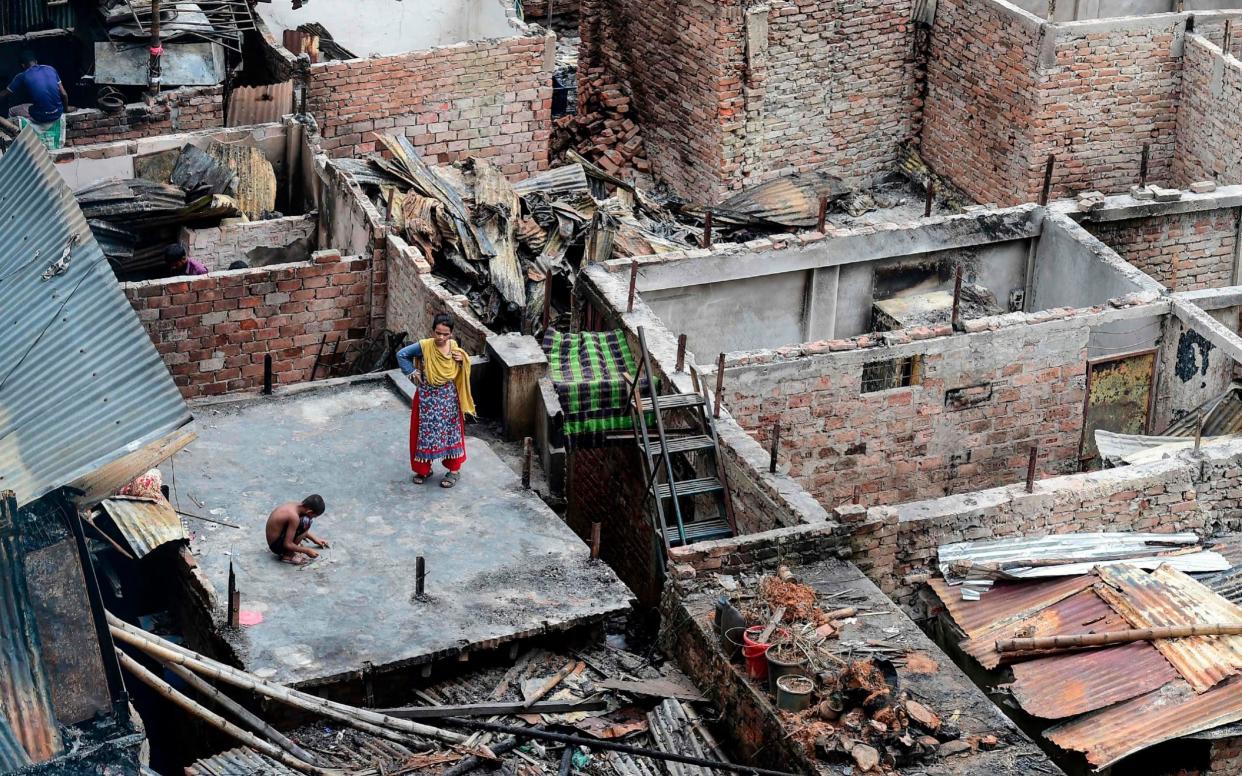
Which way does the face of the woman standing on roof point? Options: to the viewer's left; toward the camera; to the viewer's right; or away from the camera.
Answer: toward the camera

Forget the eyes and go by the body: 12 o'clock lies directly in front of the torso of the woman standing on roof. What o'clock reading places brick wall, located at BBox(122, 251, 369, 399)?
The brick wall is roughly at 5 o'clock from the woman standing on roof.

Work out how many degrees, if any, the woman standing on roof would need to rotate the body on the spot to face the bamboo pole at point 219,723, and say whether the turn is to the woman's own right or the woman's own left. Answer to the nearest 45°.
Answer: approximately 45° to the woman's own right

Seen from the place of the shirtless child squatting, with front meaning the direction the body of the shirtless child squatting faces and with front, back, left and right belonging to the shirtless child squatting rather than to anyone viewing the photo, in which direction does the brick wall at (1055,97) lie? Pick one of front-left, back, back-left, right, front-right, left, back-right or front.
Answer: front-left

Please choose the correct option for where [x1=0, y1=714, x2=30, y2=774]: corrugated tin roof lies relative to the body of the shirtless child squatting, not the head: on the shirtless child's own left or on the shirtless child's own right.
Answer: on the shirtless child's own right

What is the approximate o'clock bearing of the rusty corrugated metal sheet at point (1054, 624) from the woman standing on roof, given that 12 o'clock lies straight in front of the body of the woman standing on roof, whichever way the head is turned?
The rusty corrugated metal sheet is roughly at 10 o'clock from the woman standing on roof.

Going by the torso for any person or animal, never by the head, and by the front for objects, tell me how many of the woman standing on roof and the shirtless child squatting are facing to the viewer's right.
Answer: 1

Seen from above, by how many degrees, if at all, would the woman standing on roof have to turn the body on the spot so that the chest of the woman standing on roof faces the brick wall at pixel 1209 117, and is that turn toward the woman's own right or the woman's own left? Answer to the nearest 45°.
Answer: approximately 135° to the woman's own left

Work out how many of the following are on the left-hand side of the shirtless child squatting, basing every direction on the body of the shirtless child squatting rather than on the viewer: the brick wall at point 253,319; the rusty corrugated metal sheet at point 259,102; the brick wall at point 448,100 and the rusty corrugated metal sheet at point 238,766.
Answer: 3

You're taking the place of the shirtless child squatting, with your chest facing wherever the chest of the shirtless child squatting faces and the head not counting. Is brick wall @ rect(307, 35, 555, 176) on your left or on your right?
on your left

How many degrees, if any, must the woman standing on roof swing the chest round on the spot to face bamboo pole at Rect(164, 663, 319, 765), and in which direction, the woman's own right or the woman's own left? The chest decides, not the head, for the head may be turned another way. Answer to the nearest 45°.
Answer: approximately 45° to the woman's own right

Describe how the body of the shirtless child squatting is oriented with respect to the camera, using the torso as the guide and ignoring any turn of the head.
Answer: to the viewer's right

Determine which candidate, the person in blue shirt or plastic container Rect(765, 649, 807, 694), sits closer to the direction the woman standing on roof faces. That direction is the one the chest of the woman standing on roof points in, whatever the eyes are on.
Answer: the plastic container

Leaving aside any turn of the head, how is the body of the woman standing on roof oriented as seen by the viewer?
toward the camera

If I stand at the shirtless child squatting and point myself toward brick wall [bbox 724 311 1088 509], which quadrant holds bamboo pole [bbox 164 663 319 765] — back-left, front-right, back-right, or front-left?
back-right

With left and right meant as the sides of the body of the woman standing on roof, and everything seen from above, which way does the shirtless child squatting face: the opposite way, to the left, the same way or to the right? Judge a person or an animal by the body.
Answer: to the left
